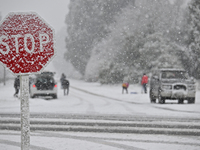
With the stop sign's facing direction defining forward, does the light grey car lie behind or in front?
behind

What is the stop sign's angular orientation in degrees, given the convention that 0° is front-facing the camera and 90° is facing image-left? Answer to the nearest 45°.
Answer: approximately 0°

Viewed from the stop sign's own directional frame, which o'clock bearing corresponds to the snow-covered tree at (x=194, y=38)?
The snow-covered tree is roughly at 7 o'clock from the stop sign.
